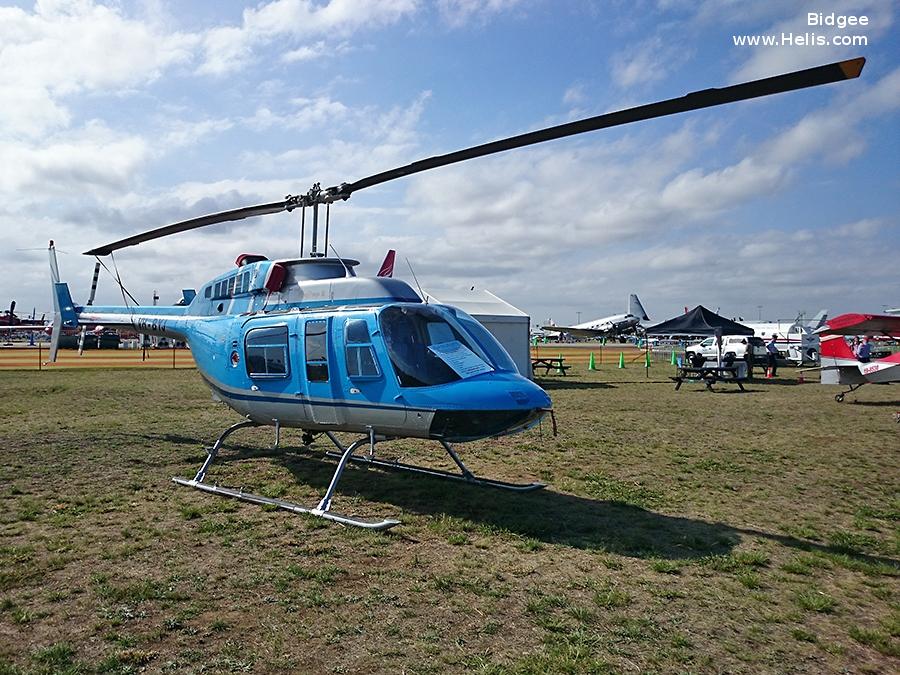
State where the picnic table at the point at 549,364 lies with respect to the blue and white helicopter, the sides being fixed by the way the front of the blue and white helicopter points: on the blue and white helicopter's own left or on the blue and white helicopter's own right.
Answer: on the blue and white helicopter's own left

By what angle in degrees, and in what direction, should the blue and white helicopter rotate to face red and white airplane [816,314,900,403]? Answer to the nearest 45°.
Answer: approximately 90° to its left

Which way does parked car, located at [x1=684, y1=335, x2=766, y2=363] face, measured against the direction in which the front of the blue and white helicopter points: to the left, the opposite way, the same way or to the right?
the opposite way

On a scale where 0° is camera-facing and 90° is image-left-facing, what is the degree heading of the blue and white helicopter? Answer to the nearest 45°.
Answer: approximately 315°

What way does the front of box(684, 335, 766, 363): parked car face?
to the viewer's left

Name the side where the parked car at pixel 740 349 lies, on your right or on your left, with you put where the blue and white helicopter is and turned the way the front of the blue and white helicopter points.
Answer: on your left

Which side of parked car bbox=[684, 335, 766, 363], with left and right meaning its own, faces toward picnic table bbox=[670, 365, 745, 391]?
left

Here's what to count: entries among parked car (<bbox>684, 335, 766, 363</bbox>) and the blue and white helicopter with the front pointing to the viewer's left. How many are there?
1

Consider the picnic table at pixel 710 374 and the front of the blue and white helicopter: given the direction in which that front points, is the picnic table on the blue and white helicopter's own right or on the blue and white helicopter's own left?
on the blue and white helicopter's own left

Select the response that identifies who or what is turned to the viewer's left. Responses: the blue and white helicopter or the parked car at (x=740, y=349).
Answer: the parked car

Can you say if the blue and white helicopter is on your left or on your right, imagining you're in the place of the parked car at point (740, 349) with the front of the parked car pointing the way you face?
on your left
